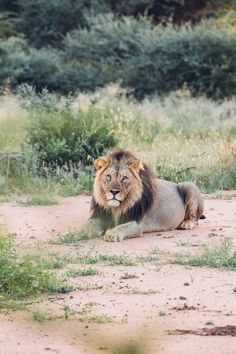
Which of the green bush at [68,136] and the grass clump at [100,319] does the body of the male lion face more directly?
the grass clump

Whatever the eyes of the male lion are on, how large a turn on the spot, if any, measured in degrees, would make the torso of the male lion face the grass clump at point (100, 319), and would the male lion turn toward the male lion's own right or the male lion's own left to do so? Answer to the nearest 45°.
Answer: approximately 45° to the male lion's own left

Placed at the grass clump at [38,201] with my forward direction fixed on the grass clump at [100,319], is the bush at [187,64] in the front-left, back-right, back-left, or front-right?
back-left

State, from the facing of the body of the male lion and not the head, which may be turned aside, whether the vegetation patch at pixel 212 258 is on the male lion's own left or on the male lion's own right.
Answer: on the male lion's own left

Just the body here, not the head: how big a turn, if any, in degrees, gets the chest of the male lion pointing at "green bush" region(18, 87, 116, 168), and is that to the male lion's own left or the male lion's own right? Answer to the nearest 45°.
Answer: approximately 135° to the male lion's own right

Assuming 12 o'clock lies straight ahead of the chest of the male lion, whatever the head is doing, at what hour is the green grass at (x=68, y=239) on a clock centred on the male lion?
The green grass is roughly at 12 o'clock from the male lion.

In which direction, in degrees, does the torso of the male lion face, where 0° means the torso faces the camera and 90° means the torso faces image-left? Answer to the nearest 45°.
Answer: approximately 45°

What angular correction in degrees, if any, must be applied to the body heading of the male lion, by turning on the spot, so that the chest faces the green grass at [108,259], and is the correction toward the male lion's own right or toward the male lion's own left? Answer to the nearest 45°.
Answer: approximately 45° to the male lion's own left
